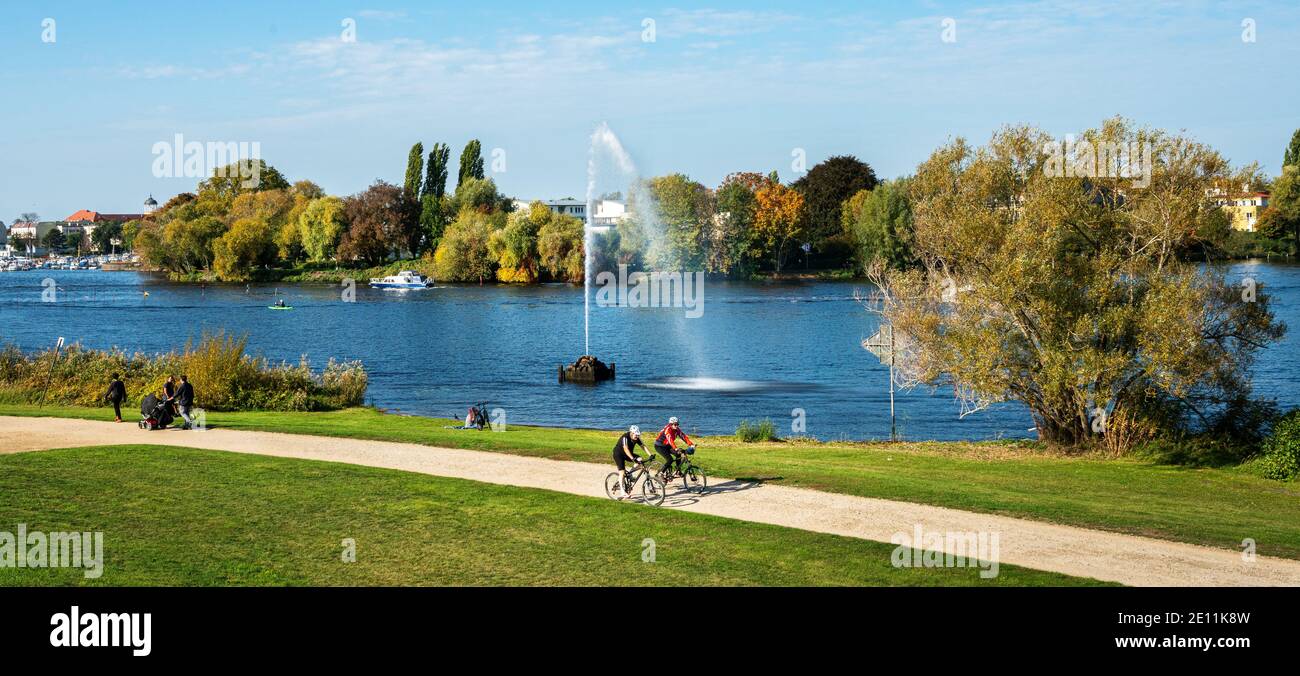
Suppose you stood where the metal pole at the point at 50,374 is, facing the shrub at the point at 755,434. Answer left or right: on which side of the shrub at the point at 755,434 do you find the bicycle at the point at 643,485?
right

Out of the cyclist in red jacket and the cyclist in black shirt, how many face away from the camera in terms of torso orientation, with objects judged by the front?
0

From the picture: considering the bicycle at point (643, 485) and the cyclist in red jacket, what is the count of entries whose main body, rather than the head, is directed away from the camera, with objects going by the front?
0

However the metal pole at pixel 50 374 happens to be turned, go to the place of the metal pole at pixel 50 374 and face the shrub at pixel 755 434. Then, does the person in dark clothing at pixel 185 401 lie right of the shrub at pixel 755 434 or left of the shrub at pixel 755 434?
right

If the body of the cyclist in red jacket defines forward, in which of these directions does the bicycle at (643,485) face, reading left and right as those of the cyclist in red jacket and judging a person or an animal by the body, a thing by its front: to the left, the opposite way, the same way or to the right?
the same way
